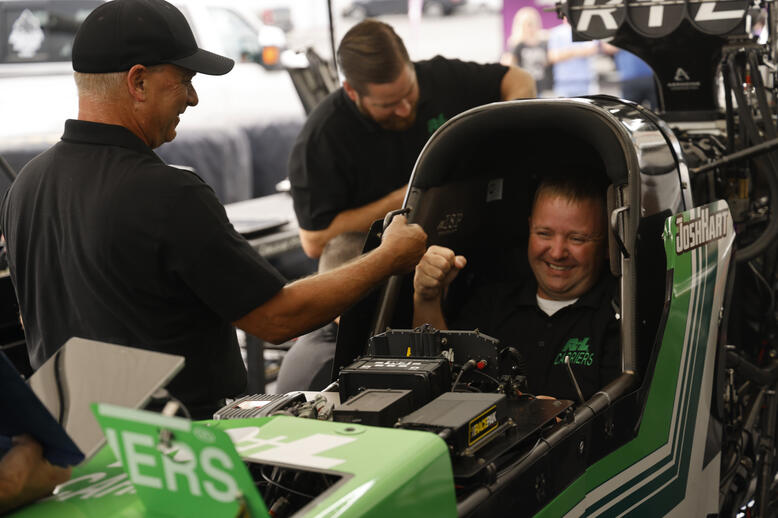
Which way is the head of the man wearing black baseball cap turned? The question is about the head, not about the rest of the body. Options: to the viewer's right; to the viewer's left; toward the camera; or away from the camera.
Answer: to the viewer's right

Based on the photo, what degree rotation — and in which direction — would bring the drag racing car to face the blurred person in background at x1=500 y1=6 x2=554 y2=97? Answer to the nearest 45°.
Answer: approximately 135° to its right

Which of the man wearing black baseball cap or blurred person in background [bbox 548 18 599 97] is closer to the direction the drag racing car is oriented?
the man wearing black baseball cap

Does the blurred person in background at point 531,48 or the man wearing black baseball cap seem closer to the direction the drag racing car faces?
the man wearing black baseball cap

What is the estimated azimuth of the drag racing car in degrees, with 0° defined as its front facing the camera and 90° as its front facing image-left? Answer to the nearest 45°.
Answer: approximately 45°

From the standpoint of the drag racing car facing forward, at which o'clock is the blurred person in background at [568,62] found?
The blurred person in background is roughly at 5 o'clock from the drag racing car.

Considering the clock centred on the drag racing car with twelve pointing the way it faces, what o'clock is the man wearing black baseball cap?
The man wearing black baseball cap is roughly at 1 o'clock from the drag racing car.

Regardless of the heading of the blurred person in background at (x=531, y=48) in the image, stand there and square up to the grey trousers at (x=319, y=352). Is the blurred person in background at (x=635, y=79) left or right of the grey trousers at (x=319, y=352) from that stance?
left
